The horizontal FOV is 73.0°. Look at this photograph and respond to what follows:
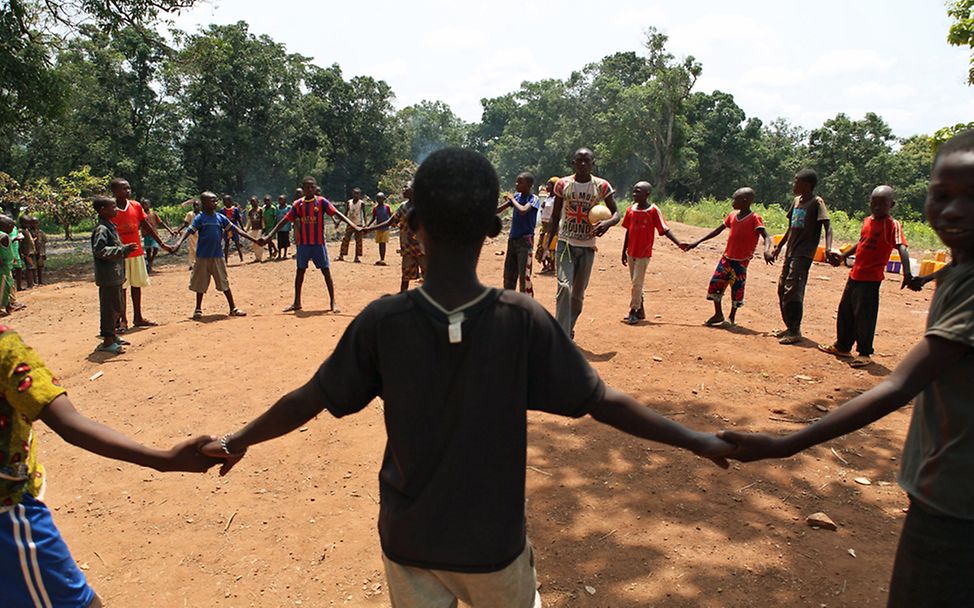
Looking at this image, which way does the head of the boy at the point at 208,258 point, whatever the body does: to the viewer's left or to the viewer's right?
to the viewer's right

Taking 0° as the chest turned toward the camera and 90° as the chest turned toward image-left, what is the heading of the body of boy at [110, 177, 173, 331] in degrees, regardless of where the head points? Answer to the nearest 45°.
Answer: approximately 315°

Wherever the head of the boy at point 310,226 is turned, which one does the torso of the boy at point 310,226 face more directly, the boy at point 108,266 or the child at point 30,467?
the child

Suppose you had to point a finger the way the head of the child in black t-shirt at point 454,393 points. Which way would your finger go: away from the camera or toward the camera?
away from the camera

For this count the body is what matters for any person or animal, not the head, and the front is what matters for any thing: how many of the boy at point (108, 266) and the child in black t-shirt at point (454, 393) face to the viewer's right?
1

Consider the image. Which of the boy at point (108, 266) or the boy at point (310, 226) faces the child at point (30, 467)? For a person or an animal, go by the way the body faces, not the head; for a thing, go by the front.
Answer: the boy at point (310, 226)

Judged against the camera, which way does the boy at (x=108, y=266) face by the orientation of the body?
to the viewer's right

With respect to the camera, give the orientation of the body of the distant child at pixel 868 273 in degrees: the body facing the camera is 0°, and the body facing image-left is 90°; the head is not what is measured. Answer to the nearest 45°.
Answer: approximately 45°

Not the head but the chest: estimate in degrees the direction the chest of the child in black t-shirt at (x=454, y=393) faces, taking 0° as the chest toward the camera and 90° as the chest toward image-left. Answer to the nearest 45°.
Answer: approximately 180°
